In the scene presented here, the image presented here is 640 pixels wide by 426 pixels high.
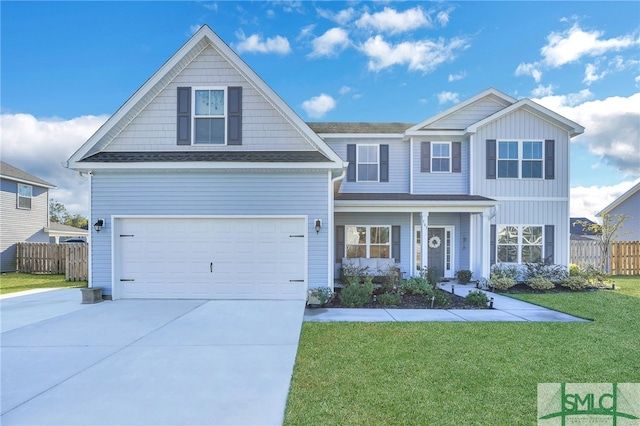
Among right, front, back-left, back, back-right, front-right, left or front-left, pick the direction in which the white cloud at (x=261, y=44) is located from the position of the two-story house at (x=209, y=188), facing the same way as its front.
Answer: back

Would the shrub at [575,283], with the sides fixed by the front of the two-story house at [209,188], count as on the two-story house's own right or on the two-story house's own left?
on the two-story house's own left

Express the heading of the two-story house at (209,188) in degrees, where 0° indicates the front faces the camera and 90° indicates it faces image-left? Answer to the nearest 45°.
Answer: approximately 0°

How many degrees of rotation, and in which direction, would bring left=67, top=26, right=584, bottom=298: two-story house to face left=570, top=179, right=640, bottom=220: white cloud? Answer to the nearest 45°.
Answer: approximately 135° to its left
